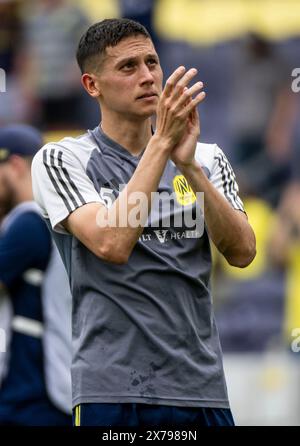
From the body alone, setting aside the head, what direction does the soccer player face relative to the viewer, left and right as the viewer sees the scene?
facing the viewer and to the right of the viewer

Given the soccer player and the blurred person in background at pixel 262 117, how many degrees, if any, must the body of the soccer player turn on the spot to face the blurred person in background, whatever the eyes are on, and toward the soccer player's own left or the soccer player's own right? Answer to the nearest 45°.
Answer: approximately 135° to the soccer player's own left

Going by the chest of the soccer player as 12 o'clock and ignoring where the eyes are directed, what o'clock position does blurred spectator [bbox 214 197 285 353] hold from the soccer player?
The blurred spectator is roughly at 8 o'clock from the soccer player.
